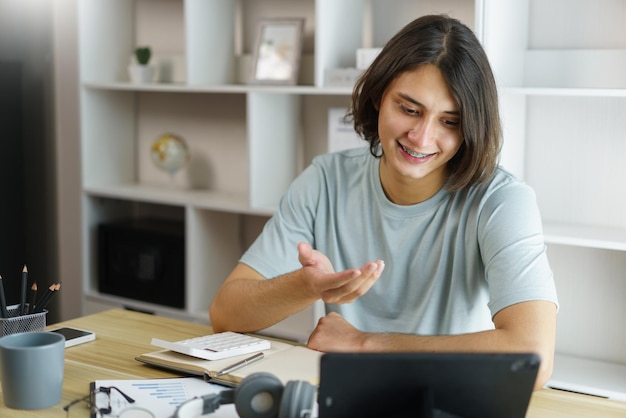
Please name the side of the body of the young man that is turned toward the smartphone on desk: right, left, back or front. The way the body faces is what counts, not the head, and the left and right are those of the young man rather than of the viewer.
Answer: right

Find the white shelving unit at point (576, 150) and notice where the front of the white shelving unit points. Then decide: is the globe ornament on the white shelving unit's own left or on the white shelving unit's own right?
on the white shelving unit's own right

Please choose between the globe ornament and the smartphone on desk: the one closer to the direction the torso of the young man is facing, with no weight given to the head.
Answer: the smartphone on desk

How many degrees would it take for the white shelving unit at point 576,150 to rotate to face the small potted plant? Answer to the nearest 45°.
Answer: approximately 45° to its right

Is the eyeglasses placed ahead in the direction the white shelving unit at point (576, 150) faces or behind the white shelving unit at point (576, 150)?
ahead

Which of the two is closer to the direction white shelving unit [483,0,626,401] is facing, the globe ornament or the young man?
the young man

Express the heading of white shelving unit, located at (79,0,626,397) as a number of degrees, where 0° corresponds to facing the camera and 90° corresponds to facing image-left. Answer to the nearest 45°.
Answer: approximately 45°

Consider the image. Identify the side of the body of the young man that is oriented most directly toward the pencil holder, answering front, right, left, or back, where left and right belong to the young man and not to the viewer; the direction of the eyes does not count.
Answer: right

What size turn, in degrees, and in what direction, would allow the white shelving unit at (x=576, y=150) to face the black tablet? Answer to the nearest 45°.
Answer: approximately 45° to its left

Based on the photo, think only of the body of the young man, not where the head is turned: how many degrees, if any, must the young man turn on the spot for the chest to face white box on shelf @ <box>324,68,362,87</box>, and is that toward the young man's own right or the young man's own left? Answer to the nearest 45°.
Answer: approximately 180°
